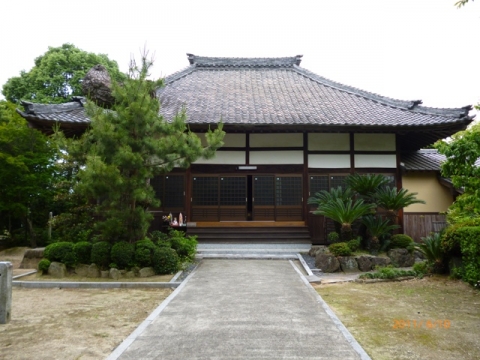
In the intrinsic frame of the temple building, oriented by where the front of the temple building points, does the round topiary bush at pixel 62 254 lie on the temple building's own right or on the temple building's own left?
on the temple building's own right

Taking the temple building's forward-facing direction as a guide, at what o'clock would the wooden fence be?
The wooden fence is roughly at 9 o'clock from the temple building.

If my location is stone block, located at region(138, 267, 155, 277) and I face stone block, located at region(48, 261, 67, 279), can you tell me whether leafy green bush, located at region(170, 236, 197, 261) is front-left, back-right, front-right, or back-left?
back-right

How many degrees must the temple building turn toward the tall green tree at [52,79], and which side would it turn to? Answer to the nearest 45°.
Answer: approximately 135° to its right

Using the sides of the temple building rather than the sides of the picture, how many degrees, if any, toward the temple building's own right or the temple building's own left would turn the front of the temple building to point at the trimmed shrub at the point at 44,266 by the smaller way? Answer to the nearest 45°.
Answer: approximately 45° to the temple building's own right

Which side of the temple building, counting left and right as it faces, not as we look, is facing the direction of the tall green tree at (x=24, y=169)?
right

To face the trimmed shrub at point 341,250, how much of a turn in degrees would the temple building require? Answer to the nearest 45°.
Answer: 0° — it already faces it

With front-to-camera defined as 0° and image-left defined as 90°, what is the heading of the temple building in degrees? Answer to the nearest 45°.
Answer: approximately 0°

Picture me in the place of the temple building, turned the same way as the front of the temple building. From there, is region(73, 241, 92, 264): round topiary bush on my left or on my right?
on my right

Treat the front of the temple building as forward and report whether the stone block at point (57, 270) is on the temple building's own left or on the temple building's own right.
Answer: on the temple building's own right
